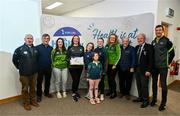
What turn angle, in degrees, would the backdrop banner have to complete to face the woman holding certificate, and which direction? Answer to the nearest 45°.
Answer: approximately 45° to its right

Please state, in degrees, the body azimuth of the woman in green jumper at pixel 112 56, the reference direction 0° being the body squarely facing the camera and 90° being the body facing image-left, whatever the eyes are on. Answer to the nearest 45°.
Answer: approximately 45°

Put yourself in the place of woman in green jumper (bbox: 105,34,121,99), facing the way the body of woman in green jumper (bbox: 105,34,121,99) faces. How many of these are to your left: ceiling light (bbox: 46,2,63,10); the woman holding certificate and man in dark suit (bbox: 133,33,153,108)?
1

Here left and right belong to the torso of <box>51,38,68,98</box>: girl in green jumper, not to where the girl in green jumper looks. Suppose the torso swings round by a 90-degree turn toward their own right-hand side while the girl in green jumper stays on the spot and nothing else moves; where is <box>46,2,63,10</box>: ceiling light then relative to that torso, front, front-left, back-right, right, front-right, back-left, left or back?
right

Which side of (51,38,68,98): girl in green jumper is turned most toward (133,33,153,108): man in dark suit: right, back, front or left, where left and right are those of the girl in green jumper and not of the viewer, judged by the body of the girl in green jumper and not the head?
left

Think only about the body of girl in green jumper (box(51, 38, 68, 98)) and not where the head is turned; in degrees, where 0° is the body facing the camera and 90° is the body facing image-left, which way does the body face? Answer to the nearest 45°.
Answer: approximately 0°

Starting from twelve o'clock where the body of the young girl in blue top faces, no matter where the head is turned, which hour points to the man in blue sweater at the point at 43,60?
The man in blue sweater is roughly at 3 o'clock from the young girl in blue top.

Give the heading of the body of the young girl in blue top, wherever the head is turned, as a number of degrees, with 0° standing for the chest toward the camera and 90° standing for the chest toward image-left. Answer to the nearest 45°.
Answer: approximately 0°
